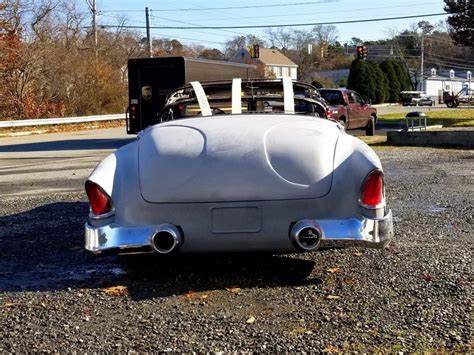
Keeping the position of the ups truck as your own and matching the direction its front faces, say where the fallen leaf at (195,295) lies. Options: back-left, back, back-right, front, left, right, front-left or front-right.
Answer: back-right

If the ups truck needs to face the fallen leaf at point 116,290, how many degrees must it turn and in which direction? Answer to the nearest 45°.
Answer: approximately 135° to its right

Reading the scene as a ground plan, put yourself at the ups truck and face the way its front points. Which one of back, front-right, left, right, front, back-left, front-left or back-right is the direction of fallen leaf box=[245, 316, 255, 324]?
back-right

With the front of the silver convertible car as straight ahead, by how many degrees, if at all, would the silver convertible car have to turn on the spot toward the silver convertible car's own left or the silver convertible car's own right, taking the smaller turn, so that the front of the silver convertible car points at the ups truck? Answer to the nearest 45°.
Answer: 0° — it already faces it

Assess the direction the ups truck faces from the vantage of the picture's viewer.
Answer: facing away from the viewer and to the right of the viewer

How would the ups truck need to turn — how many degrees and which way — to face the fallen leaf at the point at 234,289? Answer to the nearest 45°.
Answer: approximately 135° to its right

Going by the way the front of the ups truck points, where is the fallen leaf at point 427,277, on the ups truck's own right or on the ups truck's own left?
on the ups truck's own right

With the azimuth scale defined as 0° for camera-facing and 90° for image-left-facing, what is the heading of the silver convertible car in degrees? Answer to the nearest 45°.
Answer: approximately 180°
